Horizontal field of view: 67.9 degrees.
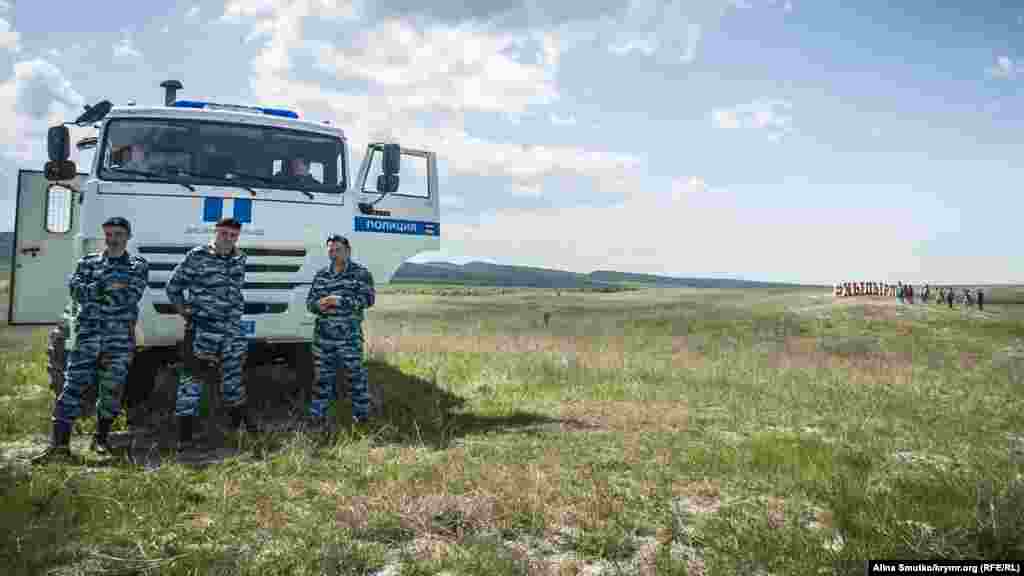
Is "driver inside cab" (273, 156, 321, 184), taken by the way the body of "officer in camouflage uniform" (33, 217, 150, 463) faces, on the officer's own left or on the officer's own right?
on the officer's own left

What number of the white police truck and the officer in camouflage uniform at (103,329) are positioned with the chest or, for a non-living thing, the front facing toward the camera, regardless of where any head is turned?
2

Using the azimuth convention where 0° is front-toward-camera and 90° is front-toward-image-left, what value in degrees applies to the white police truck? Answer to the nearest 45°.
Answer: approximately 0°

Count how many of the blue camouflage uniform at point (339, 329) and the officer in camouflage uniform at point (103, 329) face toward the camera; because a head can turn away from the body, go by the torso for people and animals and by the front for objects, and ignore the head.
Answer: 2

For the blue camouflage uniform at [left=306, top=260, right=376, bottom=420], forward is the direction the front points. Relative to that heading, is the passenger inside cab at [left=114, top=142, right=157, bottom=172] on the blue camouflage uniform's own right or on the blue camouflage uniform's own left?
on the blue camouflage uniform's own right
